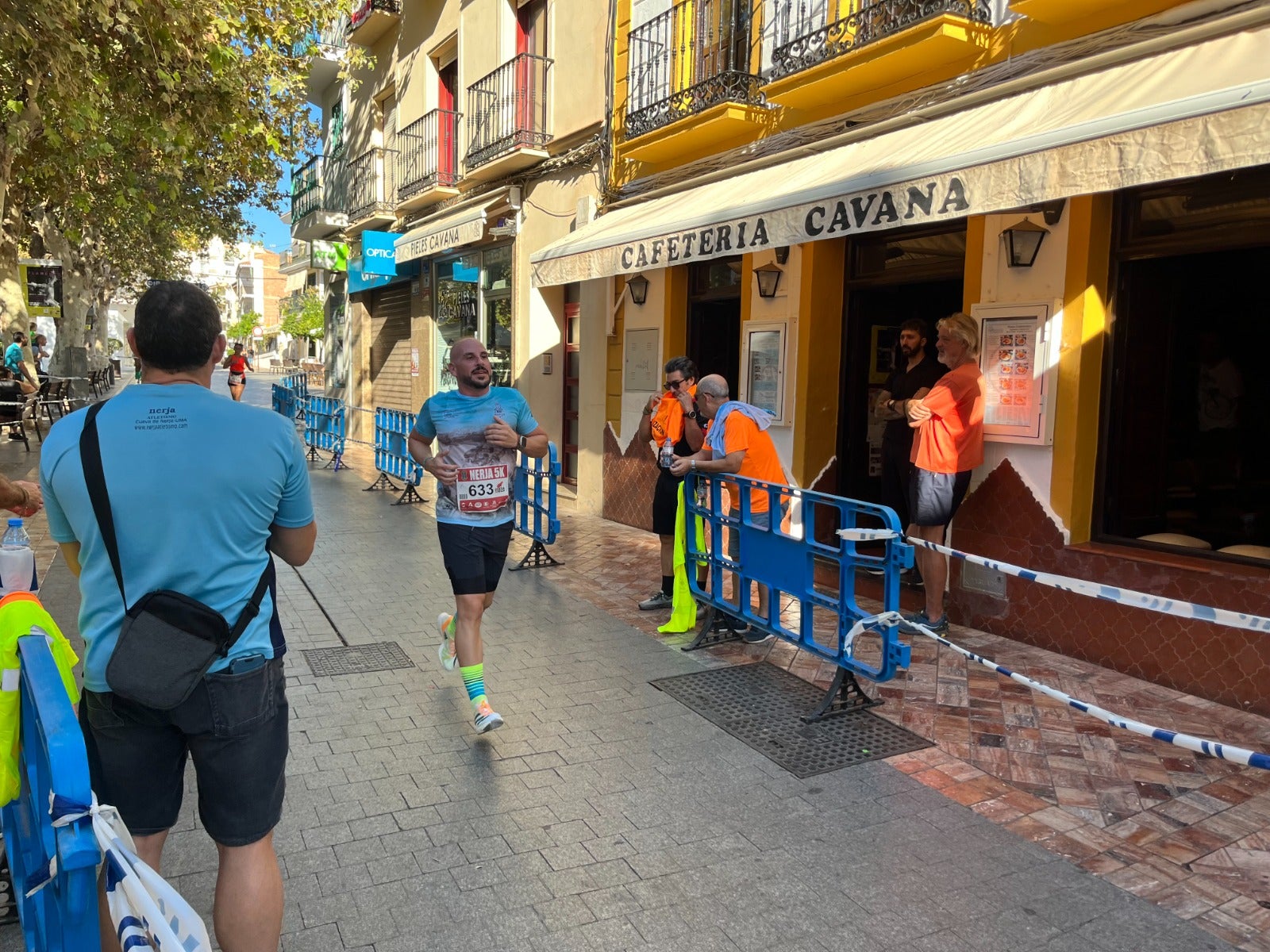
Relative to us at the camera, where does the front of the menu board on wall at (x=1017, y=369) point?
facing the viewer and to the left of the viewer

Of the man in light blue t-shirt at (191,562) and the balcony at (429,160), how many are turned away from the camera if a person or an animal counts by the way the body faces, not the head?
1

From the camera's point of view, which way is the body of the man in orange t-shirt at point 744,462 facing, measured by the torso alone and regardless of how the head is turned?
to the viewer's left

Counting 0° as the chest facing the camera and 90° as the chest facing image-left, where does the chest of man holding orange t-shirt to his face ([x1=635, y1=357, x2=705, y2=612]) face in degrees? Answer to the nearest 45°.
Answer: approximately 45°

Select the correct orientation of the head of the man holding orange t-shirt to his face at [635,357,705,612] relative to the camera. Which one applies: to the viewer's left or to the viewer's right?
to the viewer's left

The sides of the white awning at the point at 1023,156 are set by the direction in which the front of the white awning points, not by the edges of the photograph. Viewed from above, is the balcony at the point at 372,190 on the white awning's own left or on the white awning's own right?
on the white awning's own right

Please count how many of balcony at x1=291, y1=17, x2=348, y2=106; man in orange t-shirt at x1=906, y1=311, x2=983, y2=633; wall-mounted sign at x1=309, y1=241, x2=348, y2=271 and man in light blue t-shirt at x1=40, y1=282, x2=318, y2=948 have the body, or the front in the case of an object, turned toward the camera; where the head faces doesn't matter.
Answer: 1

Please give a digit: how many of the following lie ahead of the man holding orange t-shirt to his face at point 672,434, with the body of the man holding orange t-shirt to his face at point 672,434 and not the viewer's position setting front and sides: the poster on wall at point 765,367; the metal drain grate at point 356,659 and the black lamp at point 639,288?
1

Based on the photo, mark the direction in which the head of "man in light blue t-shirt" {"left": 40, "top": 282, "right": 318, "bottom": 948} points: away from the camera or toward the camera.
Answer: away from the camera

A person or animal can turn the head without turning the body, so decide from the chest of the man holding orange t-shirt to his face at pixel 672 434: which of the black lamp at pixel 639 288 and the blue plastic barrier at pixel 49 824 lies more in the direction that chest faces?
the blue plastic barrier

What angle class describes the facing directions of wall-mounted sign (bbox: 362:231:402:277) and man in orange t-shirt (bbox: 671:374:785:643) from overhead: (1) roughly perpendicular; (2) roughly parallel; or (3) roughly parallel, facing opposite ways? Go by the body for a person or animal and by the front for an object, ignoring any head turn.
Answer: roughly perpendicular

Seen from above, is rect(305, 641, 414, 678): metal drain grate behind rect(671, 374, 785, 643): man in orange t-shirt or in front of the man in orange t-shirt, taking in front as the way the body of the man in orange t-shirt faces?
in front

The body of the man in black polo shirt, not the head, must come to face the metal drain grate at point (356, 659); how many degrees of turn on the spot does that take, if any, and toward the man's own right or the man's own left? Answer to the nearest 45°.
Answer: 0° — they already face it

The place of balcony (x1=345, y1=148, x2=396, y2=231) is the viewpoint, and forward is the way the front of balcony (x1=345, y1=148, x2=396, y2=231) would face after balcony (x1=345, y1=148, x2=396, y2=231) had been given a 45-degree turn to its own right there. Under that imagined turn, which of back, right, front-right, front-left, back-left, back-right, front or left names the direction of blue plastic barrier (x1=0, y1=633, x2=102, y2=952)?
left

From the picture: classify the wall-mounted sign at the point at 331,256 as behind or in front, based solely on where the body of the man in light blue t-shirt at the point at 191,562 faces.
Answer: in front

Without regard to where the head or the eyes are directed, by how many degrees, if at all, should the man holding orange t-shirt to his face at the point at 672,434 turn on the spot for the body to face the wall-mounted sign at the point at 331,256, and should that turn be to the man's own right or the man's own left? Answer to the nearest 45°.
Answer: approximately 90° to the man's own right

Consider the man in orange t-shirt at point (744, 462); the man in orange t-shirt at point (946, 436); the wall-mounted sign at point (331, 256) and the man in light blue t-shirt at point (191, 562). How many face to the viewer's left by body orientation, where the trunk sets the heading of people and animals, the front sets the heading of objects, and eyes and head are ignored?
2

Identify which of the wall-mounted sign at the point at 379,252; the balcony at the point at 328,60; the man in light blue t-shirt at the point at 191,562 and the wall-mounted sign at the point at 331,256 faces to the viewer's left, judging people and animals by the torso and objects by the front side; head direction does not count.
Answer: the balcony
